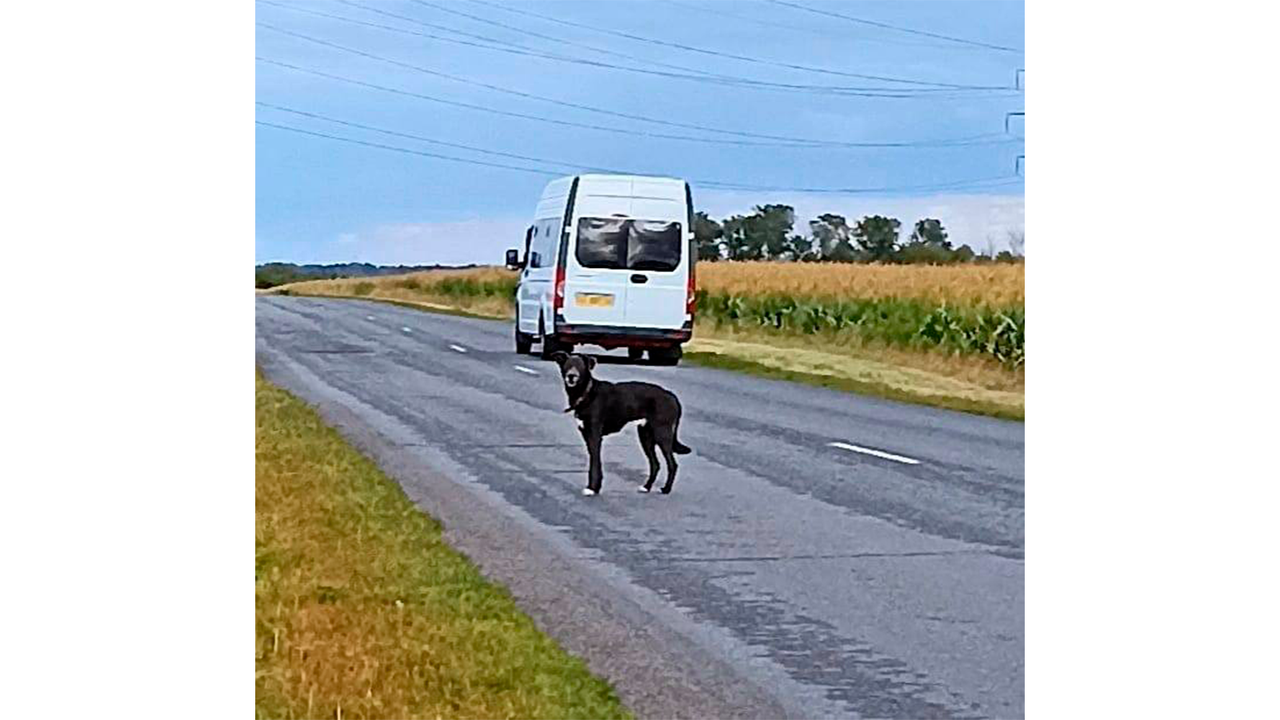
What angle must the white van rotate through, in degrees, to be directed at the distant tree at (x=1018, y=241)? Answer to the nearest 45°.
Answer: approximately 90° to its right

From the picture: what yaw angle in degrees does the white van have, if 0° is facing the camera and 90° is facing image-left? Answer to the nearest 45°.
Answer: approximately 180°

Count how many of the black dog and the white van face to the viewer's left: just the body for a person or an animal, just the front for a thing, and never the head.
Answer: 1

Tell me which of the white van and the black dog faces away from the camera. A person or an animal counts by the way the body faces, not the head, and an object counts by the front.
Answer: the white van

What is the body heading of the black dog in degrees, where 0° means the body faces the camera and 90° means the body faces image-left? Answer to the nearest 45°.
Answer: approximately 90°

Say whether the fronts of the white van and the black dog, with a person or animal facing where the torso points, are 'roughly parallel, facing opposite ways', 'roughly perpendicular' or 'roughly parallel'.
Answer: roughly perpendicular
